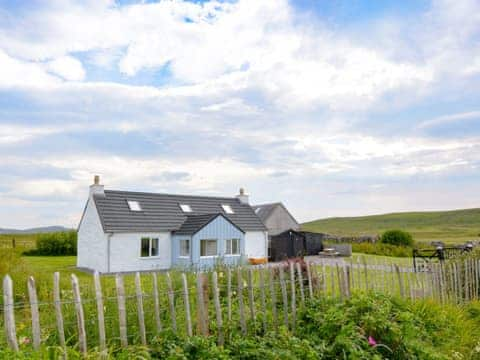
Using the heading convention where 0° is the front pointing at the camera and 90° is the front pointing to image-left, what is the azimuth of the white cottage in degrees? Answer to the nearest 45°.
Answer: approximately 315°

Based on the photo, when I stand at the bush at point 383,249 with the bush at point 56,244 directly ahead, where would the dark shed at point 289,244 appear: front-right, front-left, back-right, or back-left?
front-left

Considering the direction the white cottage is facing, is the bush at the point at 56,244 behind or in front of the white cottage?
behind

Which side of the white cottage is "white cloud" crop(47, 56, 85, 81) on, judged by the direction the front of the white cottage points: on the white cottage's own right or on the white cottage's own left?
on the white cottage's own right

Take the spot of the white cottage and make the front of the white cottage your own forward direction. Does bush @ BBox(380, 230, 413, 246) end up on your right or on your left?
on your left

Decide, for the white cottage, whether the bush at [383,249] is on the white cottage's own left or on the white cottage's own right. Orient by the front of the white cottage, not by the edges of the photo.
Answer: on the white cottage's own left

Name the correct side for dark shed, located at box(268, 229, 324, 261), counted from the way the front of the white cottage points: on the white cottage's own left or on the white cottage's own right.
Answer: on the white cottage's own left

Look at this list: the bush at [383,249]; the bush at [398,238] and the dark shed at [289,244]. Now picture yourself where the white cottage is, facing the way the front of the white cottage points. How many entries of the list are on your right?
0

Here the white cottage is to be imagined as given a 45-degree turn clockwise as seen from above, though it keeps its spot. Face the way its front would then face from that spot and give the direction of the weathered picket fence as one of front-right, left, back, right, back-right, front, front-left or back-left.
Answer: front
